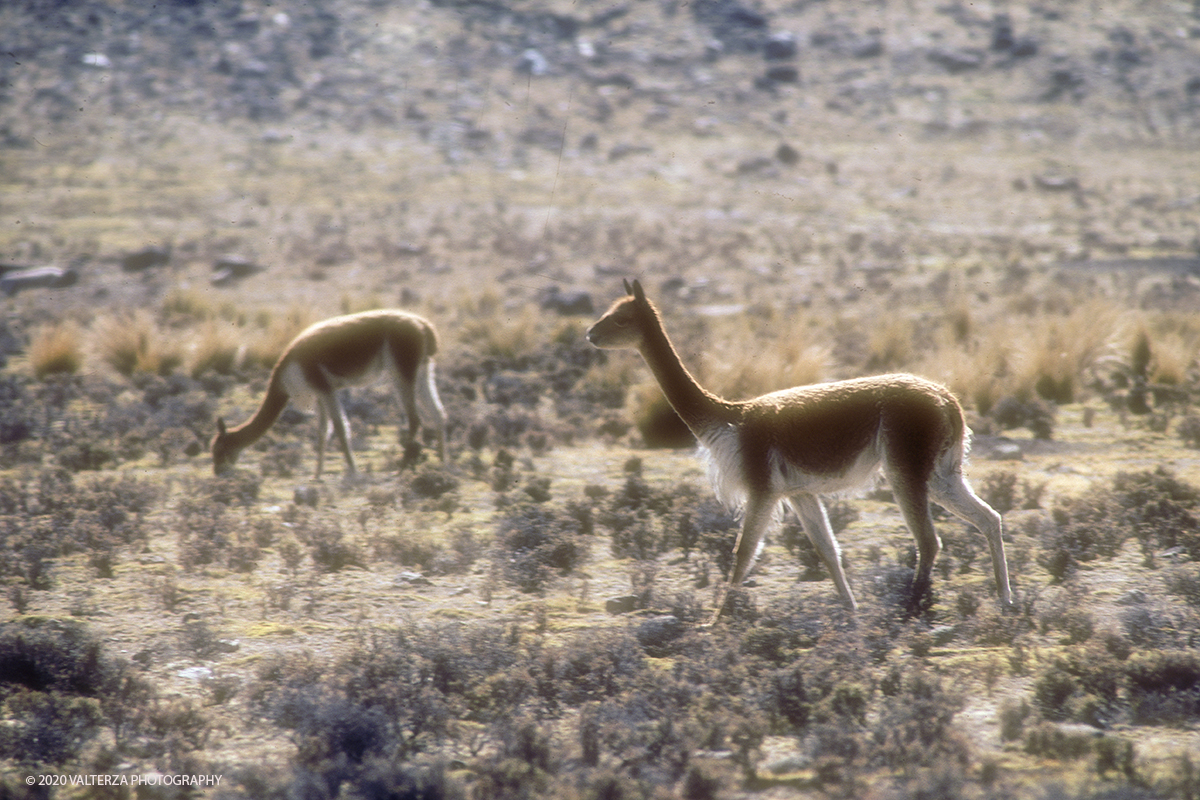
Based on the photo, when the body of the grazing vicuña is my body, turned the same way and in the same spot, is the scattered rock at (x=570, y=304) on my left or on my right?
on my right

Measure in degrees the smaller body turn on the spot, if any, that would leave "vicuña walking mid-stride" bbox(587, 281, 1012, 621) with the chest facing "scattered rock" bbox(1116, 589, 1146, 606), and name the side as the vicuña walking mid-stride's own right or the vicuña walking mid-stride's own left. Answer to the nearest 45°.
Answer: approximately 180°

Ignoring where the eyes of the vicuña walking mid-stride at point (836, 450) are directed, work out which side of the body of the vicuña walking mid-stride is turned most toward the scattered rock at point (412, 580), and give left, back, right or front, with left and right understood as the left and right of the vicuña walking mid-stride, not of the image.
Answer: front

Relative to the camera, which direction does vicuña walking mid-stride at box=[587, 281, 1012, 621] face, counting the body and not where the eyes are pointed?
to the viewer's left

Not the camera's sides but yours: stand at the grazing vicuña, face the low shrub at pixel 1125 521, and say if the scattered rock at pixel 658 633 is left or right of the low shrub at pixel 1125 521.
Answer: right

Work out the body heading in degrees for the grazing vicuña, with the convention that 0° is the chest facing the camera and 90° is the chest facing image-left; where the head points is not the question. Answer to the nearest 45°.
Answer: approximately 90°

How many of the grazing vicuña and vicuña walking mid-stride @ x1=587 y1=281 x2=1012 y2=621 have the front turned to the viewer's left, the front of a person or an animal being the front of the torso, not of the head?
2
